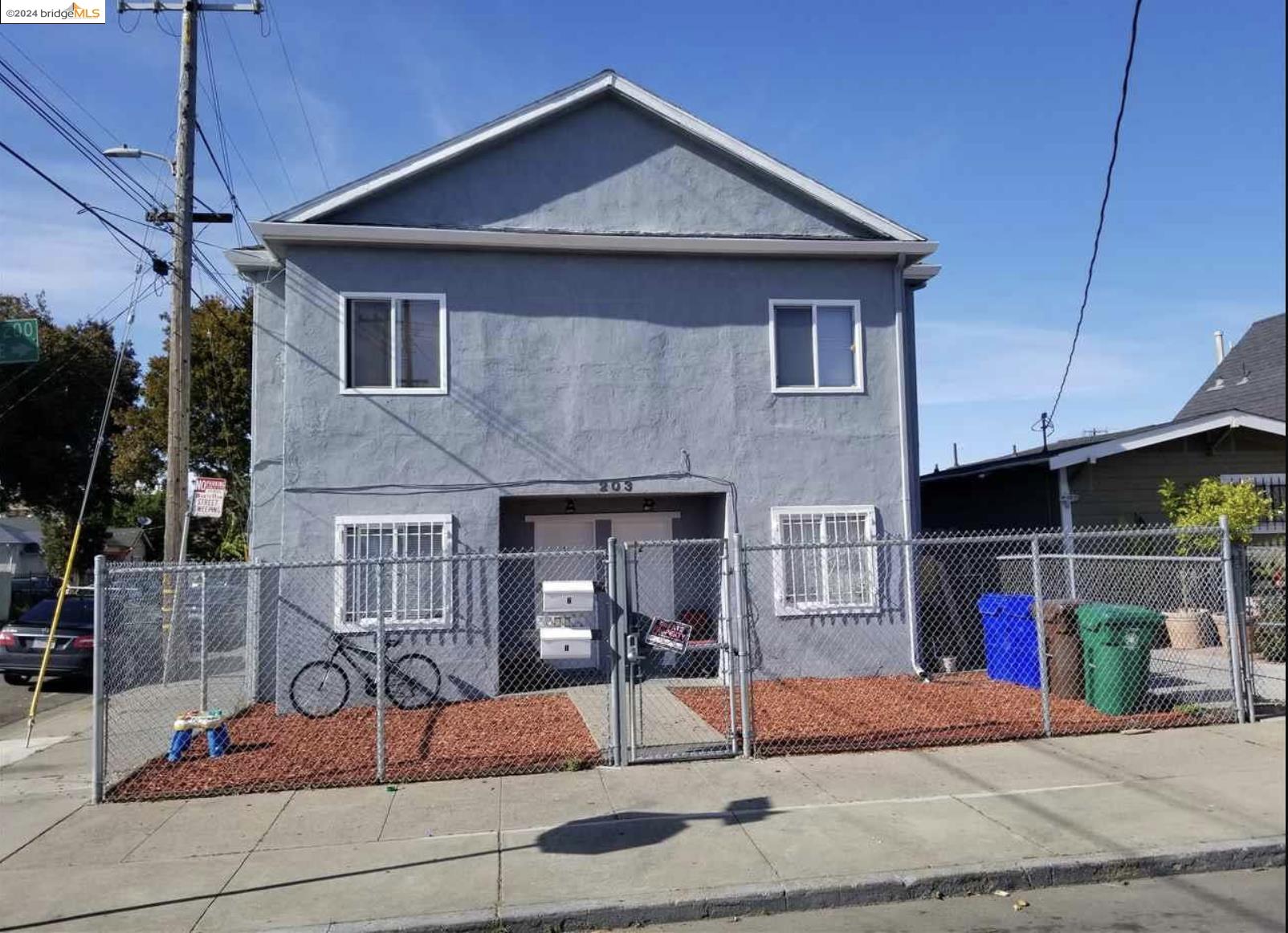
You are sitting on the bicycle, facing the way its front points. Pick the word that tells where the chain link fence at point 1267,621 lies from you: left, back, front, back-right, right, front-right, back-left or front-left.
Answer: back

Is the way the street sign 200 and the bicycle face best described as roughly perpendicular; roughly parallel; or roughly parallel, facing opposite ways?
roughly perpendicular

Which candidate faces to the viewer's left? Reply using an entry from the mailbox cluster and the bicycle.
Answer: the bicycle

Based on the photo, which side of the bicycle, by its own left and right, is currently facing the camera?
left

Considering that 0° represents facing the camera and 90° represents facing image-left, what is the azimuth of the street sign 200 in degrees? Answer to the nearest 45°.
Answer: approximately 0°

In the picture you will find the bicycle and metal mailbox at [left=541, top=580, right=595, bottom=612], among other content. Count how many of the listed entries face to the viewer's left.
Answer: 1

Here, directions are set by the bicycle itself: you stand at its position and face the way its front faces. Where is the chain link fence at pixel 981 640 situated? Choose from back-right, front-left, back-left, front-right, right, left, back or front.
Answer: back

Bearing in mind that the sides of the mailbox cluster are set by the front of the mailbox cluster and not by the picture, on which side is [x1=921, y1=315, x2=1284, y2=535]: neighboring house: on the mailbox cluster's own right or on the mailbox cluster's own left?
on the mailbox cluster's own left

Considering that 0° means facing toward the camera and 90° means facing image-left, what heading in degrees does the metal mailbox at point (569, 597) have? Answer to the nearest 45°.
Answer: approximately 0°

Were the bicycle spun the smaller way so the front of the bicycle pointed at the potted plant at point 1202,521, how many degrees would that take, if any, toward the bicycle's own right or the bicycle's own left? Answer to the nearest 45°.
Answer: approximately 180°
